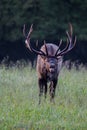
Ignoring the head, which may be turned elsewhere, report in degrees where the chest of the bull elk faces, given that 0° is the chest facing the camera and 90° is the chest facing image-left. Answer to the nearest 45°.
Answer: approximately 0°
